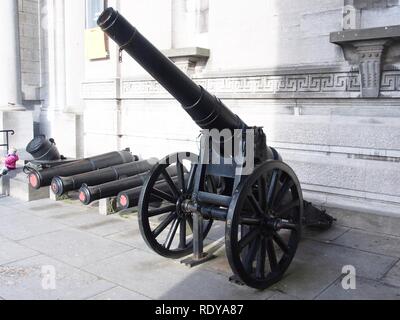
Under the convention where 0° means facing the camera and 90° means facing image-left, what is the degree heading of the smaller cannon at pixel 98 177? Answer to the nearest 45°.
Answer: approximately 45°

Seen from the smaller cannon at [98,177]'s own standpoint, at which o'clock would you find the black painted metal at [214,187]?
The black painted metal is roughly at 10 o'clock from the smaller cannon.

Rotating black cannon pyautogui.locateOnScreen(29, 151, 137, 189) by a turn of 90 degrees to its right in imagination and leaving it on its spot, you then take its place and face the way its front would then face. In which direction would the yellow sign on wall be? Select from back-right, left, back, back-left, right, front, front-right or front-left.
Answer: front-right

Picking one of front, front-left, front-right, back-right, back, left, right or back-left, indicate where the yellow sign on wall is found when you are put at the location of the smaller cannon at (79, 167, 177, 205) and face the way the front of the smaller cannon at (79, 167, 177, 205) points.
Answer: back-right

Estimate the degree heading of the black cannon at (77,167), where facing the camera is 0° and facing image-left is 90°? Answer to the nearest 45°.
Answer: approximately 45°

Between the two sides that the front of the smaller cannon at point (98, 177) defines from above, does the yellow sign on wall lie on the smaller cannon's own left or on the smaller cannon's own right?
on the smaller cannon's own right

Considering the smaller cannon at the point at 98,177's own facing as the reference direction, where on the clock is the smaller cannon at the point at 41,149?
the smaller cannon at the point at 41,149 is roughly at 3 o'clock from the smaller cannon at the point at 98,177.

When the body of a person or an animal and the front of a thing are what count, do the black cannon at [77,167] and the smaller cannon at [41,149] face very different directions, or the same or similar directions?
same or similar directions

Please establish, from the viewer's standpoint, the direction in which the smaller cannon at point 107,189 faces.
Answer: facing the viewer and to the left of the viewer

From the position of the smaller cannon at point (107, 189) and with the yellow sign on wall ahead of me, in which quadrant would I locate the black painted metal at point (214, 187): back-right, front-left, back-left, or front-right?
back-right

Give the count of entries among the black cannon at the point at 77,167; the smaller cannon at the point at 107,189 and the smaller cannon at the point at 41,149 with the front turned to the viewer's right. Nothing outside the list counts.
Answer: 0

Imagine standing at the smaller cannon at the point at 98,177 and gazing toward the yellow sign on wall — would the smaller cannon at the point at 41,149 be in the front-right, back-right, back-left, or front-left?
front-left

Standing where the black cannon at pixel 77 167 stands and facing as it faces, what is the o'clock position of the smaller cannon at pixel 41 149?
The smaller cannon is roughly at 3 o'clock from the black cannon.
